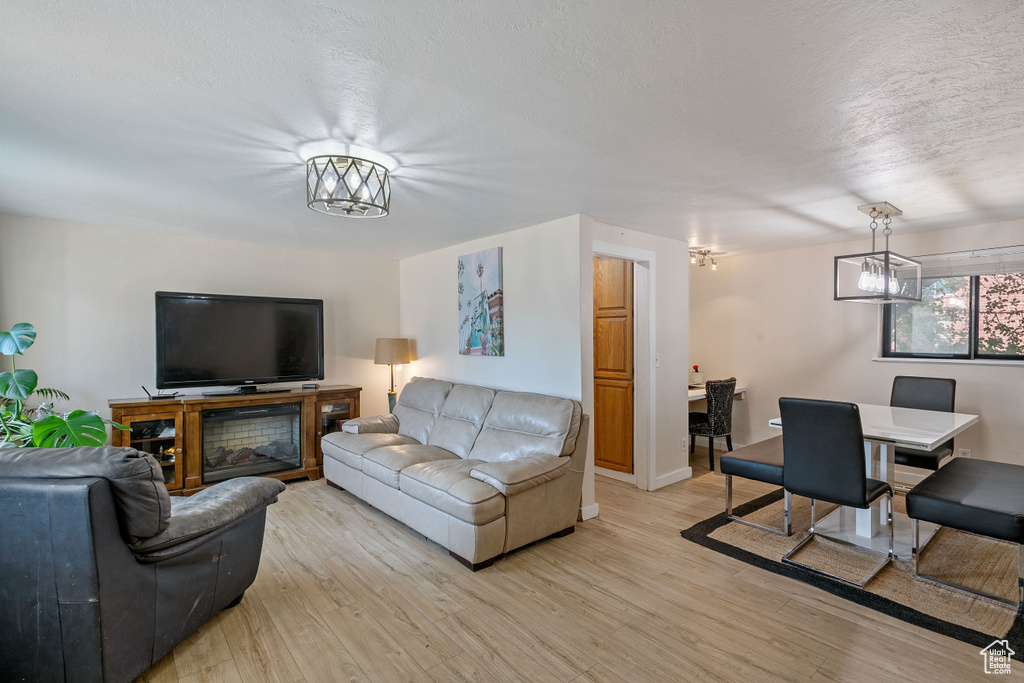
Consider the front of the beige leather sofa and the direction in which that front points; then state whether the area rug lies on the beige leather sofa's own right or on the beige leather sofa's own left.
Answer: on the beige leather sofa's own left

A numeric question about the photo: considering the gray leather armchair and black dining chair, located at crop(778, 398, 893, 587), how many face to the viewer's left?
0

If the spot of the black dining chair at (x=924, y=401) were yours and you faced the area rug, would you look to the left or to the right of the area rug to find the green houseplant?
right

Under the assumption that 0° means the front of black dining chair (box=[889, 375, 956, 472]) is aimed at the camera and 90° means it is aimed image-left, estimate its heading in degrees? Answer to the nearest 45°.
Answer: approximately 45°

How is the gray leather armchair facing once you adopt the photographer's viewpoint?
facing away from the viewer and to the right of the viewer

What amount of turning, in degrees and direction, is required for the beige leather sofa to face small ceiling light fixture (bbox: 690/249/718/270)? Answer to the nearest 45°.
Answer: approximately 180°

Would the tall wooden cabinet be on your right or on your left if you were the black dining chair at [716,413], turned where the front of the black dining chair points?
on your left

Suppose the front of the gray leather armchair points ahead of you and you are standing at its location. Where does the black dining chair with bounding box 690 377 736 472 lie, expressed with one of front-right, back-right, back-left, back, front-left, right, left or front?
front-right

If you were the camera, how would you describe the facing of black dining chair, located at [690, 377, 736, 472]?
facing away from the viewer and to the left of the viewer

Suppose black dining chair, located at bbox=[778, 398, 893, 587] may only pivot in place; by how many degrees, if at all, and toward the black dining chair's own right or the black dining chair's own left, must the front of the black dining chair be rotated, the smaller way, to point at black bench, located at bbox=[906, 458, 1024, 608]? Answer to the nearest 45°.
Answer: approximately 45° to the black dining chair's own right

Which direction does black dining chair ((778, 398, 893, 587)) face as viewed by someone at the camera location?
facing away from the viewer and to the right of the viewer

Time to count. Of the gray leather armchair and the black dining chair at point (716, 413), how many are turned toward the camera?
0
